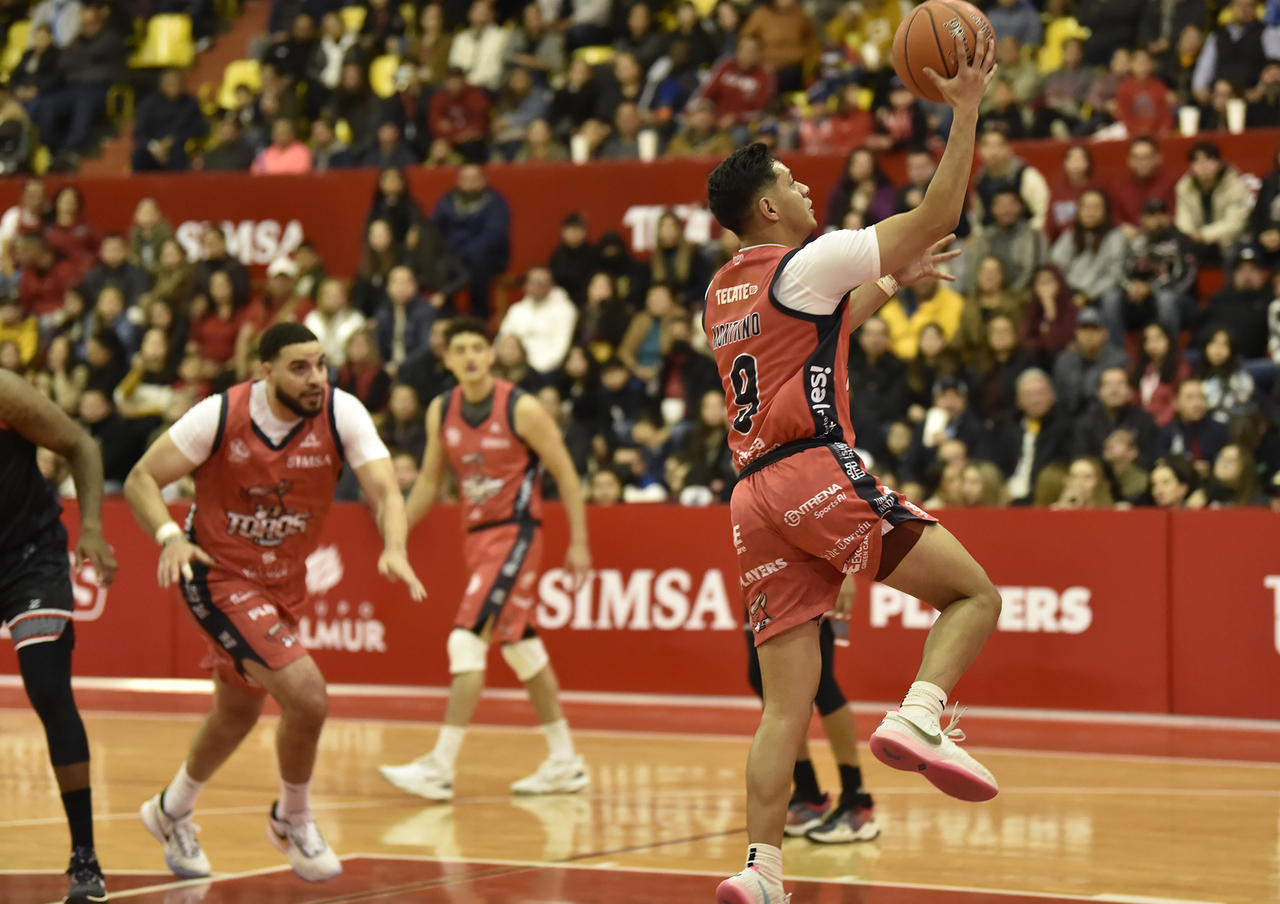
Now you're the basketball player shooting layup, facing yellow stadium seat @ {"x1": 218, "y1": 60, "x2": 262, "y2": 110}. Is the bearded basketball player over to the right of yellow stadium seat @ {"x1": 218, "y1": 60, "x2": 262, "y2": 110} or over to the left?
left

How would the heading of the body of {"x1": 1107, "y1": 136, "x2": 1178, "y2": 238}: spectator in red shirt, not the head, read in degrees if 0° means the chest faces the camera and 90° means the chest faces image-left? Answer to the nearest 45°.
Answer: approximately 0°

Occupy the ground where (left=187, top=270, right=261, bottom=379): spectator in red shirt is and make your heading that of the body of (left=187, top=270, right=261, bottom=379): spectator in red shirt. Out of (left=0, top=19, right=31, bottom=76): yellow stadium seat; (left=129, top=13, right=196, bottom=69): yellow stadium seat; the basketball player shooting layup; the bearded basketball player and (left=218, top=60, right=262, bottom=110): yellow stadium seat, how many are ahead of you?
2

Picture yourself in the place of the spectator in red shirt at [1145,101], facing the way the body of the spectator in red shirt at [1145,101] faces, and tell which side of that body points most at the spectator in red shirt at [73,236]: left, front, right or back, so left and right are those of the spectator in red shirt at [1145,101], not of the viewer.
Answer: right

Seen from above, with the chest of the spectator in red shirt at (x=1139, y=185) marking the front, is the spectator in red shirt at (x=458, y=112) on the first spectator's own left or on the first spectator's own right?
on the first spectator's own right

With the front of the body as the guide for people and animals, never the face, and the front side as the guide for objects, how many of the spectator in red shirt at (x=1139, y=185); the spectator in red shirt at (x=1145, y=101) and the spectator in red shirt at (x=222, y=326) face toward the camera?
3

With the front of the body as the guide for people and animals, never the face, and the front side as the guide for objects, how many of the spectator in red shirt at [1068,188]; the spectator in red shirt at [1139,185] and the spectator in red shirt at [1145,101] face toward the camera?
3

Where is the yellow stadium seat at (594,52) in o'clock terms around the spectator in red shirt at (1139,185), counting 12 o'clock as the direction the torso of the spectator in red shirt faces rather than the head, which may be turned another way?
The yellow stadium seat is roughly at 4 o'clock from the spectator in red shirt.
